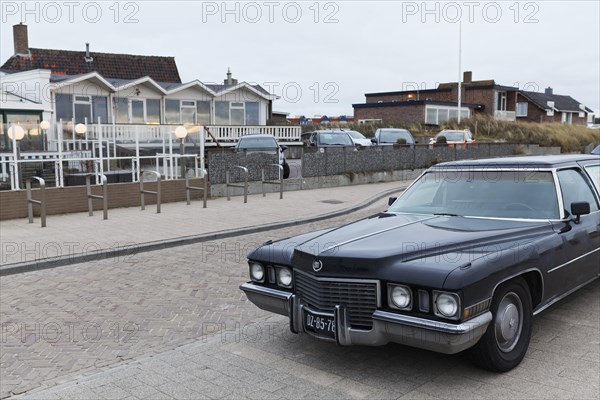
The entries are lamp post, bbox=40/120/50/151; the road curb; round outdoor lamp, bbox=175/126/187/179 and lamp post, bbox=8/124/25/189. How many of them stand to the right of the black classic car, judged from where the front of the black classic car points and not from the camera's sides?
4

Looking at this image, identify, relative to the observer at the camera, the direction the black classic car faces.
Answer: facing the viewer and to the left of the viewer

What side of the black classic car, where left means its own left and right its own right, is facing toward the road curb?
right

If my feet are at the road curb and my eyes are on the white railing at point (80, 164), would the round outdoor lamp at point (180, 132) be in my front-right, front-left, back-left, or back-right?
front-right

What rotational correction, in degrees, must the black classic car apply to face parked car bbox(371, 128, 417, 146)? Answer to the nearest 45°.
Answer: approximately 135° to its right

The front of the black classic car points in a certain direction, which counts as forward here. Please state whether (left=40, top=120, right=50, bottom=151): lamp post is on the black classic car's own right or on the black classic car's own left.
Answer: on the black classic car's own right

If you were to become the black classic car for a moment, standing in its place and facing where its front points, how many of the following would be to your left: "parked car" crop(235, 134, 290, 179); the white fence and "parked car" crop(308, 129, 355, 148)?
0

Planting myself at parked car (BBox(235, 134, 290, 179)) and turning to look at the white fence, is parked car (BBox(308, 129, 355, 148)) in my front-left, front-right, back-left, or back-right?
back-right

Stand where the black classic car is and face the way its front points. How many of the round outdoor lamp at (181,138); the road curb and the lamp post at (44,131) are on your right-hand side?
3

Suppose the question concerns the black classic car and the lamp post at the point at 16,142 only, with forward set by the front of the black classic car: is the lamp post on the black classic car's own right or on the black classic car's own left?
on the black classic car's own right

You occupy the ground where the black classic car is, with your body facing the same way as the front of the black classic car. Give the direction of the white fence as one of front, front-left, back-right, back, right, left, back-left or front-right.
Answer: right

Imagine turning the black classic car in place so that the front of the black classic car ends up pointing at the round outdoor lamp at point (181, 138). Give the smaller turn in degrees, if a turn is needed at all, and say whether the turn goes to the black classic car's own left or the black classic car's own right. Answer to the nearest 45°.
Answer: approximately 90° to the black classic car's own right

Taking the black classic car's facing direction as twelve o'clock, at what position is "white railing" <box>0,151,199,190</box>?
The white railing is roughly at 3 o'clock from the black classic car.

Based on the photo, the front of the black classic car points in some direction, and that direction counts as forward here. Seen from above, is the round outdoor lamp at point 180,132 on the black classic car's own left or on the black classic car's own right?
on the black classic car's own right
